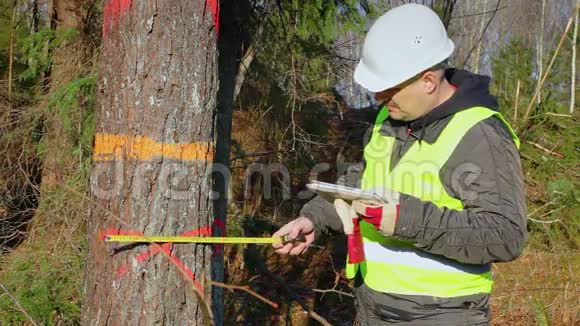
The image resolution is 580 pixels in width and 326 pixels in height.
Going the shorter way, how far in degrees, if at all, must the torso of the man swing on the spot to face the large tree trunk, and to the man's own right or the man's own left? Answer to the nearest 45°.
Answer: approximately 45° to the man's own right

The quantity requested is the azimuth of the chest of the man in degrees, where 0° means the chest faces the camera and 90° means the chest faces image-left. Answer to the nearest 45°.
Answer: approximately 45°
